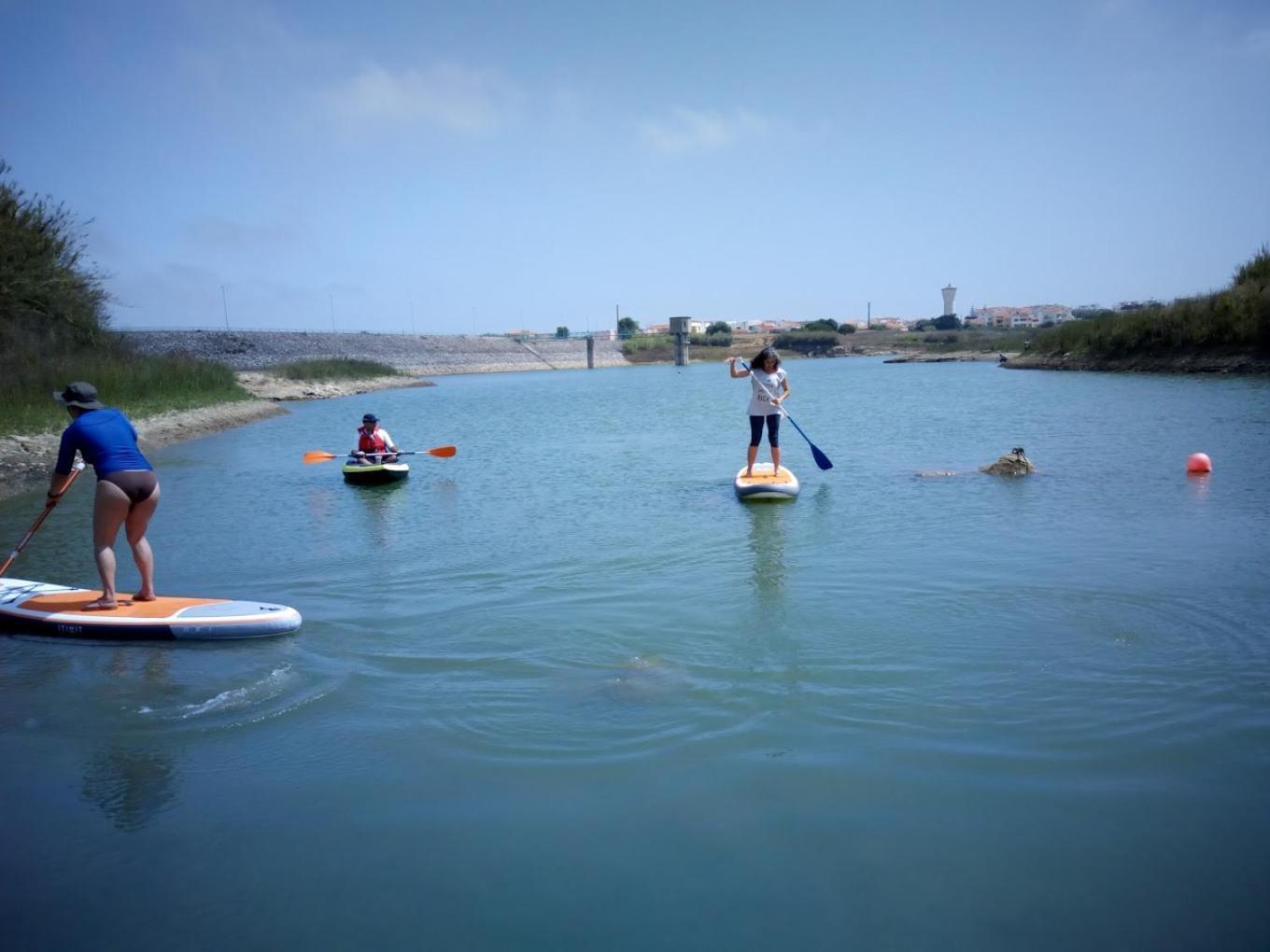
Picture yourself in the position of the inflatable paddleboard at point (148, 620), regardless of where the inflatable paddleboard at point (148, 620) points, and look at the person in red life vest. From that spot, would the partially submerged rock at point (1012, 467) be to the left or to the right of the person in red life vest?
right

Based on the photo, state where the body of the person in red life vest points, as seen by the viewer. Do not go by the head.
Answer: toward the camera

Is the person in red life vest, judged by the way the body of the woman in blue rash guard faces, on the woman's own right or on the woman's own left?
on the woman's own right

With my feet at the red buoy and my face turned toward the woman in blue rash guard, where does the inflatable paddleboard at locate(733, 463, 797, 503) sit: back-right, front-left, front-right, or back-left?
front-right

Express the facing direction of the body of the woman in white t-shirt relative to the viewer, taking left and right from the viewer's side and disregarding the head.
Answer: facing the viewer

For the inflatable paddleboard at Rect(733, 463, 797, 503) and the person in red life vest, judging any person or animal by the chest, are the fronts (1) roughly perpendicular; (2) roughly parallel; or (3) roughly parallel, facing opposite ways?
roughly parallel

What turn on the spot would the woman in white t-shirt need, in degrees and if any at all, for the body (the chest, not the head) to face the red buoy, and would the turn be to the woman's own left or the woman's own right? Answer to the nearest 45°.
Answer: approximately 90° to the woman's own left

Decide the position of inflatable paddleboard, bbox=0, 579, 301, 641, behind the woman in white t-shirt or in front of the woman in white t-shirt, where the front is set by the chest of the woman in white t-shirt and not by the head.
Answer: in front

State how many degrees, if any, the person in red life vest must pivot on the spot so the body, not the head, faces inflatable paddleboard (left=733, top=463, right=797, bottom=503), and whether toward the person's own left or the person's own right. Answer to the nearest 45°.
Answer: approximately 45° to the person's own left
